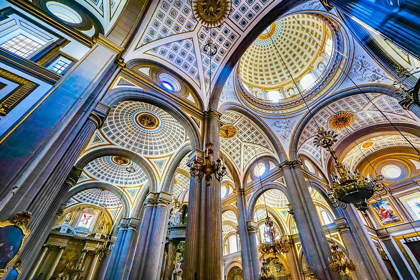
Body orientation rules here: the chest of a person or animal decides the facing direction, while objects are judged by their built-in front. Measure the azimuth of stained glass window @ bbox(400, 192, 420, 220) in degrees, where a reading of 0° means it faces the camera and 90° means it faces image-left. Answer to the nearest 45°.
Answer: approximately 45°

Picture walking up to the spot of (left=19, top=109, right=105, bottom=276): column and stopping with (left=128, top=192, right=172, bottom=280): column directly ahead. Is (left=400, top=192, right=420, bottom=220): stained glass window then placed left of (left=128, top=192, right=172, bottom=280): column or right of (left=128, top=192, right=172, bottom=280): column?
right

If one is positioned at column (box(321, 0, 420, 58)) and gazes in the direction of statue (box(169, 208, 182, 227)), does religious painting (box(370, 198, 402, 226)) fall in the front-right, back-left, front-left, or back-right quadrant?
front-right

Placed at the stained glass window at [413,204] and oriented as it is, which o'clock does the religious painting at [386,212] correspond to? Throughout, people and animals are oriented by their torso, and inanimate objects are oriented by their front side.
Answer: the religious painting at [386,212] is roughly at 2 o'clock from the stained glass window at [413,204].

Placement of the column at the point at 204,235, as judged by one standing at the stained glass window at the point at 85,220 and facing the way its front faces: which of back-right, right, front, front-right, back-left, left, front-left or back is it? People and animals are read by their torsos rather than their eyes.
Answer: front

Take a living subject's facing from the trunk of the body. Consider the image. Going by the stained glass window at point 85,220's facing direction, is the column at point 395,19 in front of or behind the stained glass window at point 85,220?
in front

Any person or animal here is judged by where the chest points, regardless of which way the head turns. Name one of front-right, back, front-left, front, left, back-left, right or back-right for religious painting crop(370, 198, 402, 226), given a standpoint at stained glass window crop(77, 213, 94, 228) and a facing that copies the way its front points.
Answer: front-left

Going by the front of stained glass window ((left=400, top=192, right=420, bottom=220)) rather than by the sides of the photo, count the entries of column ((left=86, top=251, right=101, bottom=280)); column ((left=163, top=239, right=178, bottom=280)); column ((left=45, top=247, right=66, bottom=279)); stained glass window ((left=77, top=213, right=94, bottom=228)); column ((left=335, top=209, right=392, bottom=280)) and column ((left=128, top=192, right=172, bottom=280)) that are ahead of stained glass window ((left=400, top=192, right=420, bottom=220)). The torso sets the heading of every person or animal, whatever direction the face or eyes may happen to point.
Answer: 6

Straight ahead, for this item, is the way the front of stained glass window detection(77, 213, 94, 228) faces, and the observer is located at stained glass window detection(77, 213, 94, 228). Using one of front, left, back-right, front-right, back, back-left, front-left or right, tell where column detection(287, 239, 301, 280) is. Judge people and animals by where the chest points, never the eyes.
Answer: front-left

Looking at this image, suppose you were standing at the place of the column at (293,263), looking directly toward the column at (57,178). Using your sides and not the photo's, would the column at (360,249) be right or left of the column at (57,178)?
left

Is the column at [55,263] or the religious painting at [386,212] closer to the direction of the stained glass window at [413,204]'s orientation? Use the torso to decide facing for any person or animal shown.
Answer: the column

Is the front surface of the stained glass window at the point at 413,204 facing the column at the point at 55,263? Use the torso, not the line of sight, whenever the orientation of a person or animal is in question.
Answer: yes

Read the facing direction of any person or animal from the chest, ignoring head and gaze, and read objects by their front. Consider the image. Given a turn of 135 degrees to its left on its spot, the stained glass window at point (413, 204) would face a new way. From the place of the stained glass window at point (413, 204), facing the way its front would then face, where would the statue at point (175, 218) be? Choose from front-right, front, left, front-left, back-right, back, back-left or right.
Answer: back-right

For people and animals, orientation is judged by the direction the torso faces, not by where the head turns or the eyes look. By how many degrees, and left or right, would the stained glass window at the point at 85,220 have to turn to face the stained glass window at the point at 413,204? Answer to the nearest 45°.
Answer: approximately 45° to its left

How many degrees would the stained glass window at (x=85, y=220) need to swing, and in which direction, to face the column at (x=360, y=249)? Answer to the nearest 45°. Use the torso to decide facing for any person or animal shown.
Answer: approximately 45° to its left

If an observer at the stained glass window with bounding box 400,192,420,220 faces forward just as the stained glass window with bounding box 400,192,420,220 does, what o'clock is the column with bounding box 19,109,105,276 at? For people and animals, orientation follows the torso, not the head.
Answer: The column is roughly at 11 o'clock from the stained glass window.

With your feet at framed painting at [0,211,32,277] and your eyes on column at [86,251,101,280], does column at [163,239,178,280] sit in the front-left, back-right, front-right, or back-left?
front-right

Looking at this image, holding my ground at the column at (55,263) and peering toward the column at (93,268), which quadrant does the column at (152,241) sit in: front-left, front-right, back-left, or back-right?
front-right
